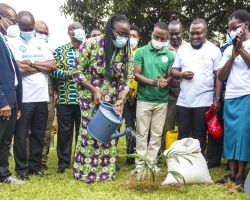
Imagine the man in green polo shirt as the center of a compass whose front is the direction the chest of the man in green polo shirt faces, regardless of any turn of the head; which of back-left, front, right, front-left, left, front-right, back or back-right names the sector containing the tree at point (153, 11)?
back

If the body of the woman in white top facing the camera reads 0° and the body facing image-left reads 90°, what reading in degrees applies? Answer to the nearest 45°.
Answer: approximately 45°

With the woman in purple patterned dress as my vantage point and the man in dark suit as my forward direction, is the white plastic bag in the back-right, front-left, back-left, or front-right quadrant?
back-left

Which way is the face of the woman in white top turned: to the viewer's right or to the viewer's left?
to the viewer's left

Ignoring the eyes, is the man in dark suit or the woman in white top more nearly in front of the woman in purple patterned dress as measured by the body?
the woman in white top

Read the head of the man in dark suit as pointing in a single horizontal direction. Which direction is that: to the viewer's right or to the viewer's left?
to the viewer's right

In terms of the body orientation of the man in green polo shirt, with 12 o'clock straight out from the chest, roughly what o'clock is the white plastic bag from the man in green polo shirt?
The white plastic bag is roughly at 11 o'clock from the man in green polo shirt.

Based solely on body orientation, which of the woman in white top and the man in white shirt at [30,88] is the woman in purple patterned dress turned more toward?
the woman in white top

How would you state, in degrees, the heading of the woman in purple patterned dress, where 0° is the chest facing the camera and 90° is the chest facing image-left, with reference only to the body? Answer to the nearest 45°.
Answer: approximately 315°
